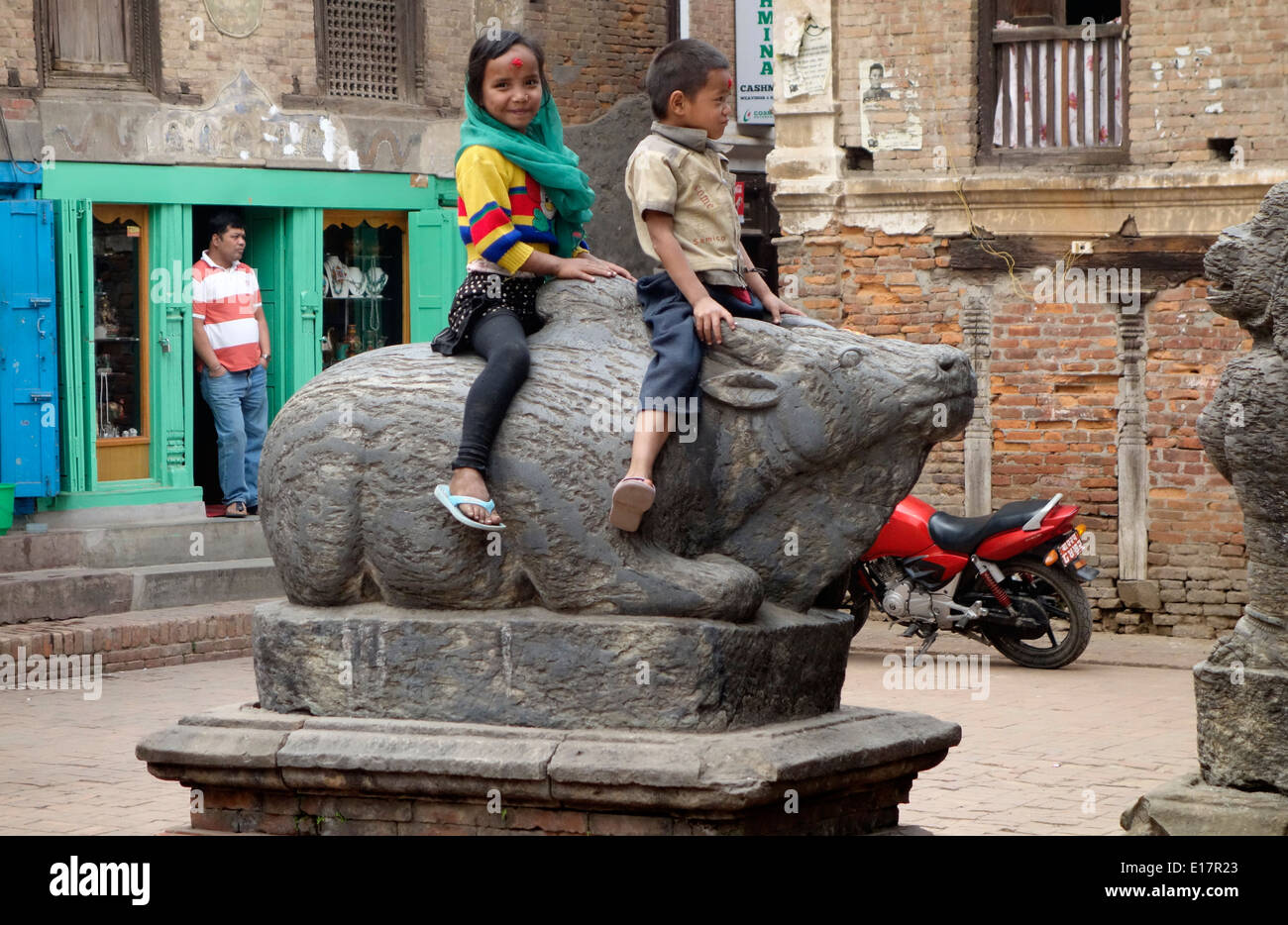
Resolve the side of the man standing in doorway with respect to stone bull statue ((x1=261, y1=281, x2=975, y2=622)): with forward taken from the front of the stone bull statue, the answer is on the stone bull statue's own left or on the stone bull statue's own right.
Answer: on the stone bull statue's own left

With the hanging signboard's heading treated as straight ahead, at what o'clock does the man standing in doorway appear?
The man standing in doorway is roughly at 1 o'clock from the hanging signboard.

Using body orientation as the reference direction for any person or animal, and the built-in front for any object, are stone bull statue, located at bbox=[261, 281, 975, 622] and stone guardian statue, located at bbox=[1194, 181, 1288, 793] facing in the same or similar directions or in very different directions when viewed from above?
very different directions

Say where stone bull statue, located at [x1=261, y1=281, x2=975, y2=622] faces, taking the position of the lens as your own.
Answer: facing to the right of the viewer

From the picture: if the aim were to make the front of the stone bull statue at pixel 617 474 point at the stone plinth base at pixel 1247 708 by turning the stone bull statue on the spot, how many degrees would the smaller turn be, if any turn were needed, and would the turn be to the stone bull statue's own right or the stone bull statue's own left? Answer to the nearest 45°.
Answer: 0° — it already faces it

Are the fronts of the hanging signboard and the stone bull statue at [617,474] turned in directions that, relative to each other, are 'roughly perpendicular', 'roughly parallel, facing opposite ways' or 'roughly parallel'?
roughly perpendicular

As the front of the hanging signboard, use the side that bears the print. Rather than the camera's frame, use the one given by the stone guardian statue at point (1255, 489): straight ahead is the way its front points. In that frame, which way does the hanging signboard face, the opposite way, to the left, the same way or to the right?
to the left

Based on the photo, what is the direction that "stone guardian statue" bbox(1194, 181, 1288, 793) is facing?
to the viewer's left

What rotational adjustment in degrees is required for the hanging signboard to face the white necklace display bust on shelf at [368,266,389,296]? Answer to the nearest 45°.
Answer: approximately 45° to its right
